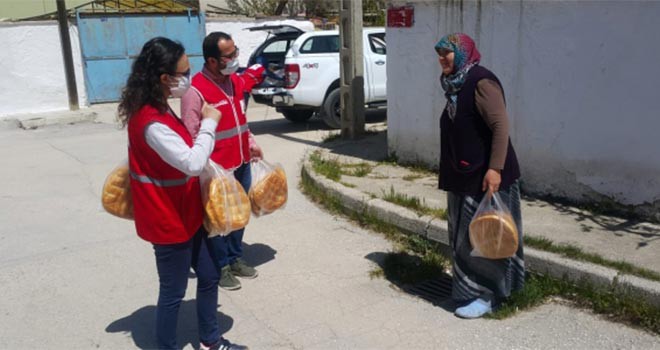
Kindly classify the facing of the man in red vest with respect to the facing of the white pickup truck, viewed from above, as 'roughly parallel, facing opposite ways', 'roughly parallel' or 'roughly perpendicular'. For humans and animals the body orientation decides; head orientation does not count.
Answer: roughly perpendicular

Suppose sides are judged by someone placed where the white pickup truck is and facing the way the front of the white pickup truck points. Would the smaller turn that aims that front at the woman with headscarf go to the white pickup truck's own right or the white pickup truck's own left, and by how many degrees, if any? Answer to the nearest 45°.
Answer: approximately 135° to the white pickup truck's own right

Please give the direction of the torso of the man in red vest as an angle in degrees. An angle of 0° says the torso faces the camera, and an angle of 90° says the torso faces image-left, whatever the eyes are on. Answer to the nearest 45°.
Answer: approximately 315°

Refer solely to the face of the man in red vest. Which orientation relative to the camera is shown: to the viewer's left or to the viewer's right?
to the viewer's right

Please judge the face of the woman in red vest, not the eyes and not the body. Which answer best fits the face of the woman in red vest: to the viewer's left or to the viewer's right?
to the viewer's right

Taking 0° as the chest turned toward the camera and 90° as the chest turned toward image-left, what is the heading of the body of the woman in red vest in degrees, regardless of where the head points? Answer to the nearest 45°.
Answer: approximately 270°

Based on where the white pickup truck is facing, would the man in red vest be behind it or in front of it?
behind

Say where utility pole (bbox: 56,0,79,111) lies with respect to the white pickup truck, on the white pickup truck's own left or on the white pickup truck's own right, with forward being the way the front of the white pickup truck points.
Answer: on the white pickup truck's own left

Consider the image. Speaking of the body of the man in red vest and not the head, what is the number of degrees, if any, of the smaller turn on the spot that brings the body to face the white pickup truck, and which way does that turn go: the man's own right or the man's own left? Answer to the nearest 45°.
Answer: approximately 135° to the man's own left
